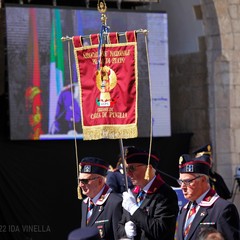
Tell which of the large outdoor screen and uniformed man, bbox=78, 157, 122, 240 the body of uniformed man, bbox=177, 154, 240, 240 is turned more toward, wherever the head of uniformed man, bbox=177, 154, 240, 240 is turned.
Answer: the uniformed man

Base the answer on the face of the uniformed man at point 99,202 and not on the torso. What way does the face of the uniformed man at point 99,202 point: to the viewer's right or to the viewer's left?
to the viewer's left

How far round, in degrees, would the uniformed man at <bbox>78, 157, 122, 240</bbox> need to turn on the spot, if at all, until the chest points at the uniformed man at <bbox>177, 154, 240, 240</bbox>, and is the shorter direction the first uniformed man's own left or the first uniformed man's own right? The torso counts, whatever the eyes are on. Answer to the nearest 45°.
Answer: approximately 90° to the first uniformed man's own left

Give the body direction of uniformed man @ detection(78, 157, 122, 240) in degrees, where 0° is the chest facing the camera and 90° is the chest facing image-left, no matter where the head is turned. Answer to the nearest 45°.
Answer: approximately 45°

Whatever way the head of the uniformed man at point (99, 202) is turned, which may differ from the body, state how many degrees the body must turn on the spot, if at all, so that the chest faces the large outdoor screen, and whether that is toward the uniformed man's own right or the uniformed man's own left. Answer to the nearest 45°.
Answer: approximately 135° to the uniformed man's own right

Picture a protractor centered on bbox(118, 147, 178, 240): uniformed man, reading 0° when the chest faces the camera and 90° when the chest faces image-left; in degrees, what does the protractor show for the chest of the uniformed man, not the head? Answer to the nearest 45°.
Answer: approximately 45°

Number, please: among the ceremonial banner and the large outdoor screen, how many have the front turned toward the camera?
2

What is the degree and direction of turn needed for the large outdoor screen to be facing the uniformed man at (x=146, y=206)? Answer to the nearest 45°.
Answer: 0° — it already faces them

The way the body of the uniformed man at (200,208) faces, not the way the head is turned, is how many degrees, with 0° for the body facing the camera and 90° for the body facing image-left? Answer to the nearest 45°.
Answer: approximately 45°

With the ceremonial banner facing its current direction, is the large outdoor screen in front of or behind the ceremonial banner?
behind

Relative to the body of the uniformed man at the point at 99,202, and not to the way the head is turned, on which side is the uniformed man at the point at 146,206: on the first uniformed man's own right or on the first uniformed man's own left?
on the first uniformed man's own left
